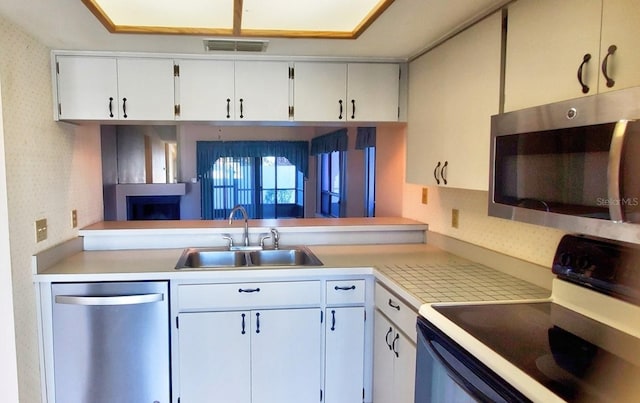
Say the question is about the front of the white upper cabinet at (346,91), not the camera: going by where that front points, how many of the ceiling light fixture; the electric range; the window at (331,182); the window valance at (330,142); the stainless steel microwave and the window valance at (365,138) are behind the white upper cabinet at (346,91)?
3

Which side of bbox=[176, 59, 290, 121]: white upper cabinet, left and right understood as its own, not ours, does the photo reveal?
front

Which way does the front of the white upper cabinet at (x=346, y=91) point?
toward the camera

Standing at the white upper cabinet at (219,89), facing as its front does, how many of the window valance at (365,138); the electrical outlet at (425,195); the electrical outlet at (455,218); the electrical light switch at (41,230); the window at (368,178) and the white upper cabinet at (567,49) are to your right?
1

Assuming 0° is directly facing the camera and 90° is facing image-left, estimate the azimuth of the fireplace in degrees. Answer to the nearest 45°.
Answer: approximately 0°

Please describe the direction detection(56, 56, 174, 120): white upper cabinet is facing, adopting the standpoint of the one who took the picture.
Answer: facing the viewer

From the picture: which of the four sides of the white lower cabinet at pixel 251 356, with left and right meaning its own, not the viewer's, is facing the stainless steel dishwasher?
right

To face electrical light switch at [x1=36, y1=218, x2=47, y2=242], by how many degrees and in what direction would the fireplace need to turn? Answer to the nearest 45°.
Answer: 0° — it already faces it

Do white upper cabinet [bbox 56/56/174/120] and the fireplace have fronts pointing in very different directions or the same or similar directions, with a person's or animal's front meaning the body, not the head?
same or similar directions

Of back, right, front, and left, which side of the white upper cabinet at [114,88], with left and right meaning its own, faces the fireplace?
back

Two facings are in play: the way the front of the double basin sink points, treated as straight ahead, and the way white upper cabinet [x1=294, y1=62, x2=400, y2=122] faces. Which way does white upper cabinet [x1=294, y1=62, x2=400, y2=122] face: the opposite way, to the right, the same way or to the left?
the same way

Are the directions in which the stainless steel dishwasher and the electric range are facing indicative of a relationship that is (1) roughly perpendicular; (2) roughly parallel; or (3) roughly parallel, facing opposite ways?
roughly perpendicular

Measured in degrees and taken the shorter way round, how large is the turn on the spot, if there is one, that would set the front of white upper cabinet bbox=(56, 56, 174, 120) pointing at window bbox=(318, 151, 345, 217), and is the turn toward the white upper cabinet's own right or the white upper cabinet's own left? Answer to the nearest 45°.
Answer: approximately 135° to the white upper cabinet's own left

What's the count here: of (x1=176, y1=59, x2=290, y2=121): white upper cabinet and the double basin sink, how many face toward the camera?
2

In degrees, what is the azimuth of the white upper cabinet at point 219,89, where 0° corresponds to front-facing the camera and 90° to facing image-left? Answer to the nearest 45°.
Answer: approximately 0°

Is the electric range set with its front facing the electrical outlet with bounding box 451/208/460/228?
no

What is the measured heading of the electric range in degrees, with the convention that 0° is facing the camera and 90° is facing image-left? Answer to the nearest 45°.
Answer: approximately 45°
